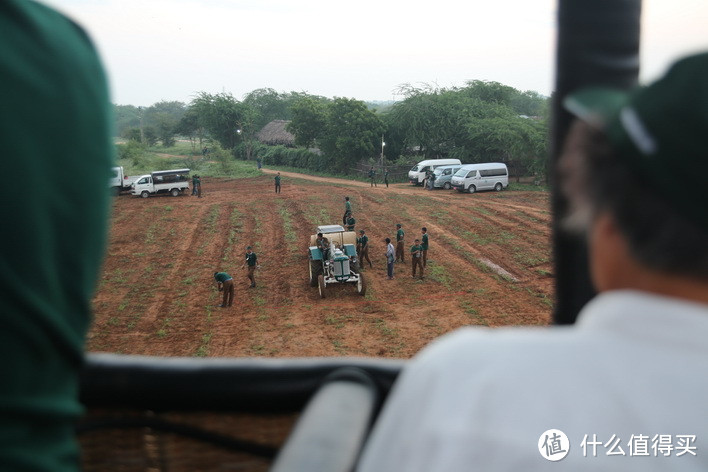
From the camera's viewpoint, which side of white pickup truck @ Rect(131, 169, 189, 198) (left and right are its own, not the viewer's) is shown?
left

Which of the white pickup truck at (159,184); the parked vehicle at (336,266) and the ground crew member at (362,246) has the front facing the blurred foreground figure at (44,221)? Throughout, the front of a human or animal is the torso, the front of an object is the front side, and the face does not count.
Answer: the parked vehicle

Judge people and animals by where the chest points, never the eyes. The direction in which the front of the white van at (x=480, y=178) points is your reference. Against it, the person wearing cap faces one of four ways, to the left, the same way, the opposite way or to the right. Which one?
to the right

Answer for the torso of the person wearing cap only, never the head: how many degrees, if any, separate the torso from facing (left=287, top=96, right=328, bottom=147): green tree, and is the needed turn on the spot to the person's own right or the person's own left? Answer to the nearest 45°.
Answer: approximately 45° to the person's own right

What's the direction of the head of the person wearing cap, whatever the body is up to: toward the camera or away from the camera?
away from the camera

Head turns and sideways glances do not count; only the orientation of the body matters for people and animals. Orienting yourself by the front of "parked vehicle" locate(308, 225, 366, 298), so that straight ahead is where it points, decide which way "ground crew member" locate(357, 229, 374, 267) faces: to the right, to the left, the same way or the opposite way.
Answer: to the right

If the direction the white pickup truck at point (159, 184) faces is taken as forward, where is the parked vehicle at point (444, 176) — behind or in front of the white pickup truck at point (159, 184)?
behind

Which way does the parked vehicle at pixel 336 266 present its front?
toward the camera

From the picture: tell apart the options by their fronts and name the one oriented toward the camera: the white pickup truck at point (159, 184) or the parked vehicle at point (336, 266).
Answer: the parked vehicle

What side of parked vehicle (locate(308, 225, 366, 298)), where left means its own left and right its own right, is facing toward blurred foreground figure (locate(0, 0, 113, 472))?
front

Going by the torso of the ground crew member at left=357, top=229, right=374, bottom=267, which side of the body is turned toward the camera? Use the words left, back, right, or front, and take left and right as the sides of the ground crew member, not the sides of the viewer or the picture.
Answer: left

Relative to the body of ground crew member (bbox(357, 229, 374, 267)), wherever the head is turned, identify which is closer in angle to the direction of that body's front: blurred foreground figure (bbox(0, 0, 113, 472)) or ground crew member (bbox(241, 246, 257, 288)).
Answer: the ground crew member
